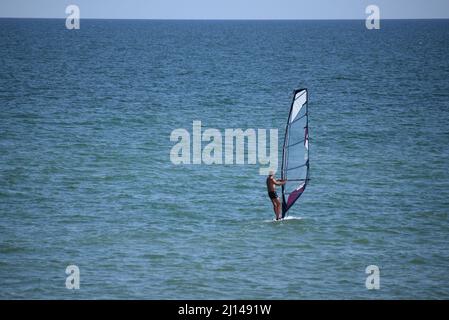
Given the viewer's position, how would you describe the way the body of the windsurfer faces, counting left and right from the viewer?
facing to the right of the viewer
